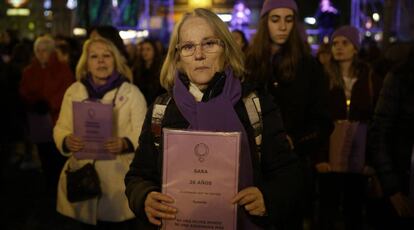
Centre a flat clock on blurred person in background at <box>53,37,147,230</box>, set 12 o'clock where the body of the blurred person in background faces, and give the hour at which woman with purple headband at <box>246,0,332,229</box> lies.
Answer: The woman with purple headband is roughly at 10 o'clock from the blurred person in background.

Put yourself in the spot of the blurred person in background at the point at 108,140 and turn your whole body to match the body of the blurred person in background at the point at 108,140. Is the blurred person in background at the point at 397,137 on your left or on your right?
on your left

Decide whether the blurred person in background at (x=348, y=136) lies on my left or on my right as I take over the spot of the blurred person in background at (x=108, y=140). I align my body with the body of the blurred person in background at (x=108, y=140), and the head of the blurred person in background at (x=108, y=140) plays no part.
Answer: on my left

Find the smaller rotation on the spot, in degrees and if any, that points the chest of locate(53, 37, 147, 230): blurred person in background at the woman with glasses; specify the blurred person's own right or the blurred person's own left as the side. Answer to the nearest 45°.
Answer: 0° — they already face them

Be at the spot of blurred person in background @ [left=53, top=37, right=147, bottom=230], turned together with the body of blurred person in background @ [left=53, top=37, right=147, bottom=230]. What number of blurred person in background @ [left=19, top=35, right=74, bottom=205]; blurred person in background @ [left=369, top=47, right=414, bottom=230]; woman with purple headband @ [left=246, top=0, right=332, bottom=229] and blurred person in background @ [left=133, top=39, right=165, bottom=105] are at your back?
2

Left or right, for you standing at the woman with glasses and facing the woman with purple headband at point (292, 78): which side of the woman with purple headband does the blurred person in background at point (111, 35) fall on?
left

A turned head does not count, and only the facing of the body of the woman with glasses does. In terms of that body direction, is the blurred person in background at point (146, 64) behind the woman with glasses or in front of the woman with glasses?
behind

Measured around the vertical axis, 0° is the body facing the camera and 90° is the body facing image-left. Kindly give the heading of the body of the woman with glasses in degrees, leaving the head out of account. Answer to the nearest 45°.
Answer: approximately 0°

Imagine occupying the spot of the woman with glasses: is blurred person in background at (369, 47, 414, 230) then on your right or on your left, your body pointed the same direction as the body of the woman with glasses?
on your left

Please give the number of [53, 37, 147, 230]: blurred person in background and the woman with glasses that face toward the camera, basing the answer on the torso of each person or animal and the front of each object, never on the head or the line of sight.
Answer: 2
